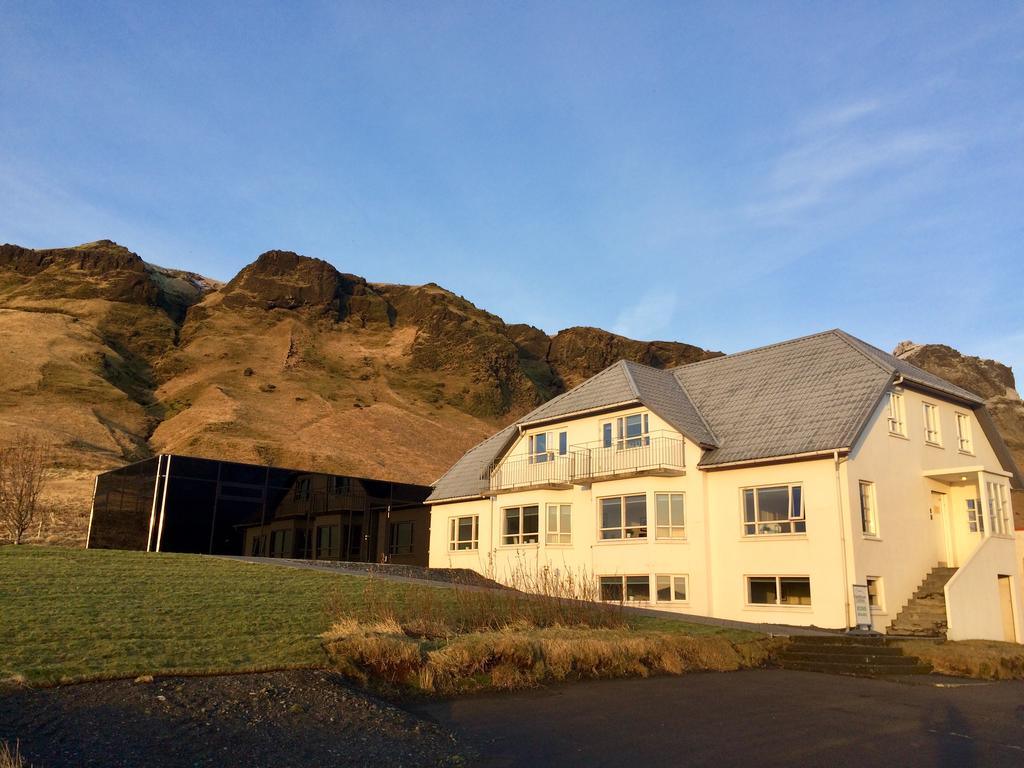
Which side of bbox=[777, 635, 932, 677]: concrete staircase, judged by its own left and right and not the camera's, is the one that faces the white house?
back

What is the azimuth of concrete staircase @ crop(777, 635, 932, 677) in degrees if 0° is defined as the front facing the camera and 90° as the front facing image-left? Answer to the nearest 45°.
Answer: approximately 0°

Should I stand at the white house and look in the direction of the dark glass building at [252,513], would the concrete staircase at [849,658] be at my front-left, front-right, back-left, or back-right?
back-left

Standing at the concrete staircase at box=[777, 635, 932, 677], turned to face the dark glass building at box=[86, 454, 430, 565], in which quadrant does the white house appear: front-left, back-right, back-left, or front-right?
front-right

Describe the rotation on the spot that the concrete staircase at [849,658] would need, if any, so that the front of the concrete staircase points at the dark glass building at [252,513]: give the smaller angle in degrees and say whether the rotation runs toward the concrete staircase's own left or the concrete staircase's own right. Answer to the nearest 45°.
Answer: approximately 135° to the concrete staircase's own right
